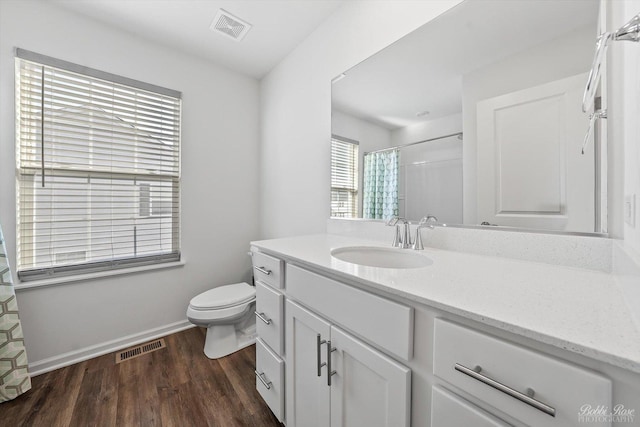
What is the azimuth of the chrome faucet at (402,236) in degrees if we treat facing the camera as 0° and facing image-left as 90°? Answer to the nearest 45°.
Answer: approximately 45°

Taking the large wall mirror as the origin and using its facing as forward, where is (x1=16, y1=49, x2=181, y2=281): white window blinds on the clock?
The white window blinds is roughly at 1 o'clock from the large wall mirror.

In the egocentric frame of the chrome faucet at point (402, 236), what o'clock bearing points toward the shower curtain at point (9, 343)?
The shower curtain is roughly at 1 o'clock from the chrome faucet.

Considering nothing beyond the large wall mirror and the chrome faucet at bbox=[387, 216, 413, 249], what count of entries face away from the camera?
0

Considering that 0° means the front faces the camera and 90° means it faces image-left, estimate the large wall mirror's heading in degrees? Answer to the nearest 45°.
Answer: approximately 45°

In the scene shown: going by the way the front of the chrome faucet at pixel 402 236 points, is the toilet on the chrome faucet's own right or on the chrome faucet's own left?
on the chrome faucet's own right

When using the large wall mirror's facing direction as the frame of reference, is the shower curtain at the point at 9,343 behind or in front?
in front
